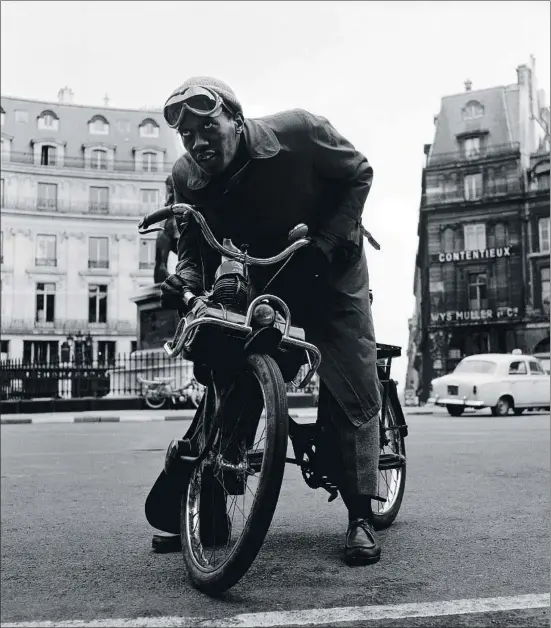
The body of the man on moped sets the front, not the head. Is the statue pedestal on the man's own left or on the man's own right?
on the man's own right

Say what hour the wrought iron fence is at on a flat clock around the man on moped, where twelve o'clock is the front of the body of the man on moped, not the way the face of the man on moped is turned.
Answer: The wrought iron fence is roughly at 4 o'clock from the man on moped.

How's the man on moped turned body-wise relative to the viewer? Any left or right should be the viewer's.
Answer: facing the viewer and to the left of the viewer

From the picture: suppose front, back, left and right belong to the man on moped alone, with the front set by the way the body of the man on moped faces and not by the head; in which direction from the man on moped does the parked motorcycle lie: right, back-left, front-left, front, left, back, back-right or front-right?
back-right

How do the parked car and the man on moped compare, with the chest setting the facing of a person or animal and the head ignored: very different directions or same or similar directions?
very different directions
